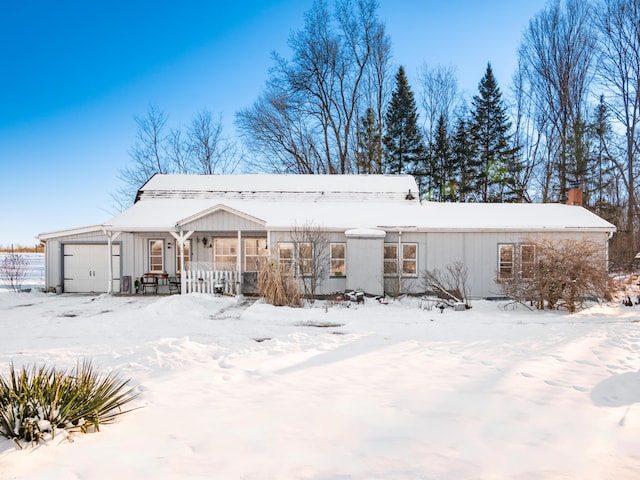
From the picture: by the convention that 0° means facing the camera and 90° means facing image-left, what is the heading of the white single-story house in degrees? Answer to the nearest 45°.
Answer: approximately 0°

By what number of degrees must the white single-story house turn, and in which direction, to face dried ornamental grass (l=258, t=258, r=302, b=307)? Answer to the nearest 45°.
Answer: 0° — it already faces it

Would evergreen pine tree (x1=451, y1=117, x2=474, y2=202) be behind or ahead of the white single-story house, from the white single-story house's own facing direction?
behind

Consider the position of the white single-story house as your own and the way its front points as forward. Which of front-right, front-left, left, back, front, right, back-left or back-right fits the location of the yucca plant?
front

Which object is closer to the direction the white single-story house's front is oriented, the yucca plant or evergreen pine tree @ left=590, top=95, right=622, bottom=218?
the yucca plant

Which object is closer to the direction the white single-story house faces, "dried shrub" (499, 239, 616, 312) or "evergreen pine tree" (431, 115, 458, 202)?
the dried shrub

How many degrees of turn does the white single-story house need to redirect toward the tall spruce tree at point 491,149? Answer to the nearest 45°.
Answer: approximately 135° to its left

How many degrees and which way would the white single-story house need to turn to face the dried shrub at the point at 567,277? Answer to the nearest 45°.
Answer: approximately 45° to its left

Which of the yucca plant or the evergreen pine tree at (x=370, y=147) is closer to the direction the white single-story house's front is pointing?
the yucca plant

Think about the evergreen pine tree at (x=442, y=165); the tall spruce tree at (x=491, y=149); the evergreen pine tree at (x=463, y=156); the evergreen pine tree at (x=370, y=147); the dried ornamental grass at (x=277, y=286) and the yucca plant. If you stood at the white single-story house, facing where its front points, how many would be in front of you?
2

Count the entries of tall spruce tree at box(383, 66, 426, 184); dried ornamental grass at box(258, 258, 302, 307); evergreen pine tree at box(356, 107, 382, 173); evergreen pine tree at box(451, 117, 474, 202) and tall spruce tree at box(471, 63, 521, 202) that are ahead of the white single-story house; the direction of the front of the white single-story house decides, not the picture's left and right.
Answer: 1
